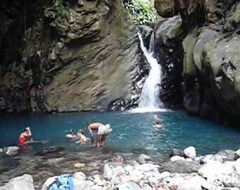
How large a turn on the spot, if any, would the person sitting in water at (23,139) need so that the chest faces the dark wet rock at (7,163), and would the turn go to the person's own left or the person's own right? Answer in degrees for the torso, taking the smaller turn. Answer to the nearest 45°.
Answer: approximately 90° to the person's own right

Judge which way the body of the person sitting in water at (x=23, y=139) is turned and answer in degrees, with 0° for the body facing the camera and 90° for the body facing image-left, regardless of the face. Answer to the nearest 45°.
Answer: approximately 270°

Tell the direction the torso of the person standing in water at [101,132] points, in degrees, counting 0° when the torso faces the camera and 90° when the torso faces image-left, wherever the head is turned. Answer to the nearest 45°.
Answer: approximately 90°

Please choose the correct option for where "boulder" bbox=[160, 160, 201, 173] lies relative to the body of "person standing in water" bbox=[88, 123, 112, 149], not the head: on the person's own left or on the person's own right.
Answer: on the person's own left

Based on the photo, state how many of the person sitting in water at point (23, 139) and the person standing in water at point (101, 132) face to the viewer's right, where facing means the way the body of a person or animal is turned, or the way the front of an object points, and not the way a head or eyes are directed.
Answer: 1

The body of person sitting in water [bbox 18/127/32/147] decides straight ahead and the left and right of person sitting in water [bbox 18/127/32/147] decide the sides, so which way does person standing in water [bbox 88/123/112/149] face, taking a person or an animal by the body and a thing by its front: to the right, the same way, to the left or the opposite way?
the opposite way

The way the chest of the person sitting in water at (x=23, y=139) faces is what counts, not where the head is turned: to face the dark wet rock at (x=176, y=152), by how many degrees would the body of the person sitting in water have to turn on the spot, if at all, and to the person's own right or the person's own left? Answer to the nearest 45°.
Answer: approximately 45° to the person's own right

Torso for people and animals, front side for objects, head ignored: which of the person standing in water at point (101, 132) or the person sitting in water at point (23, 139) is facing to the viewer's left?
the person standing in water at point (101, 132)
